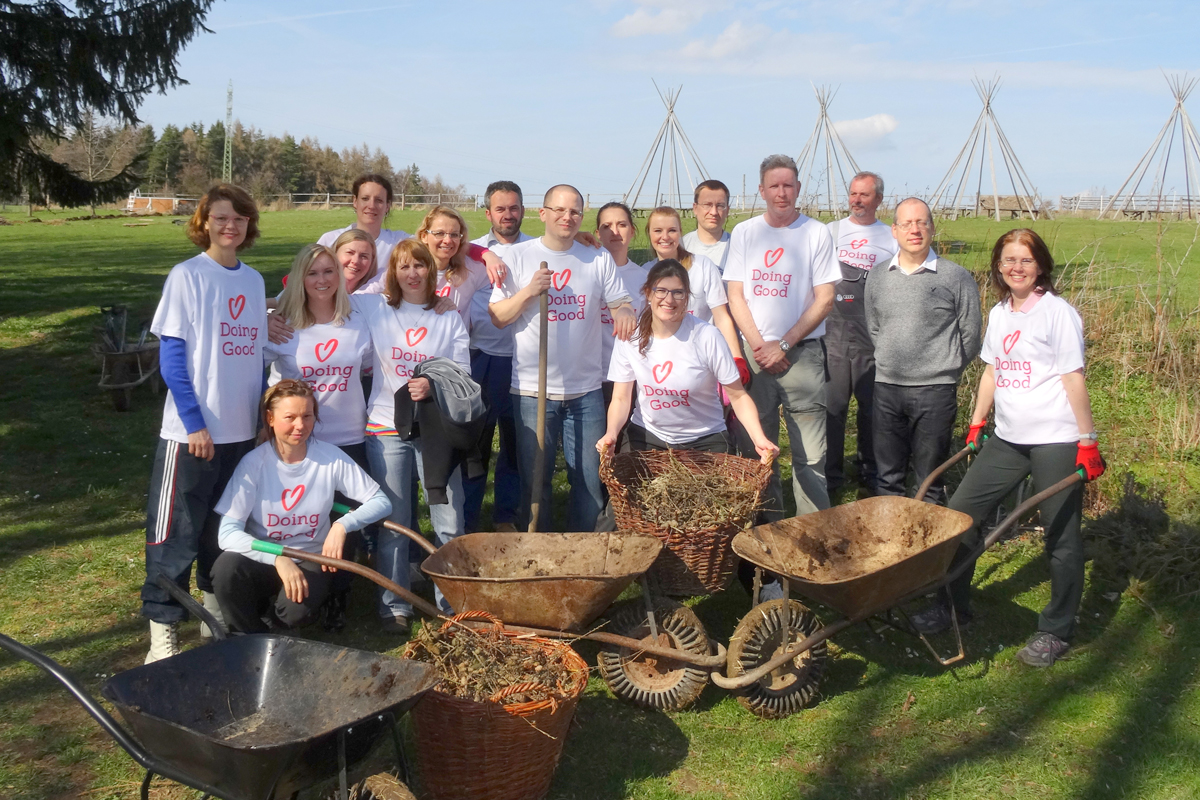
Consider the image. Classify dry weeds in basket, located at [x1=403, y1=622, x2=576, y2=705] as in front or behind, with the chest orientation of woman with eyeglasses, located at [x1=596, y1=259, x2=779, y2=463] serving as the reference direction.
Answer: in front

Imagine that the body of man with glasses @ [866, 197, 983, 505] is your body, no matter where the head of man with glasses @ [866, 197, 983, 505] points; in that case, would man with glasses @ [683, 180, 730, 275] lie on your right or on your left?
on your right

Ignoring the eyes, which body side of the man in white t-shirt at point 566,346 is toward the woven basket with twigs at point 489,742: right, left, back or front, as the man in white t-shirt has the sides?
front

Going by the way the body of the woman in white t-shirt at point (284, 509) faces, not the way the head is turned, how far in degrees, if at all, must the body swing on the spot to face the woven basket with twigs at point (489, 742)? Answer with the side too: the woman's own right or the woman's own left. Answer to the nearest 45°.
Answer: approximately 45° to the woman's own left

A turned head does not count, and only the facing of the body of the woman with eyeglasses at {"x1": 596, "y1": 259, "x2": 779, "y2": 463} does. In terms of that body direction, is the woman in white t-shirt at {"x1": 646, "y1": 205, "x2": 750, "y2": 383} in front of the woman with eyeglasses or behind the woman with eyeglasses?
behind

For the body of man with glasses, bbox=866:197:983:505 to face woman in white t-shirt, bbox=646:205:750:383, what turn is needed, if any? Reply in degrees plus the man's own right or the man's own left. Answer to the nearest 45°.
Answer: approximately 90° to the man's own right
